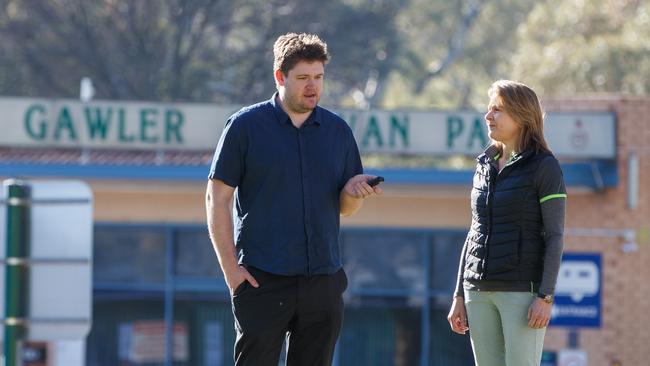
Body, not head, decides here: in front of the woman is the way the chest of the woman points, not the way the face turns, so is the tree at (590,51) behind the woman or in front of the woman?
behind

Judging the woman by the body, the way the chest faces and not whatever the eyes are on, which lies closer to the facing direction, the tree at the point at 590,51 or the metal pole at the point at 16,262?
the metal pole

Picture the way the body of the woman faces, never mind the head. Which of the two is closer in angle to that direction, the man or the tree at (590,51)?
the man

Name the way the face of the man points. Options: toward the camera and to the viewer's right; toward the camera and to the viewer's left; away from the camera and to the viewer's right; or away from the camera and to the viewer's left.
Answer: toward the camera and to the viewer's right

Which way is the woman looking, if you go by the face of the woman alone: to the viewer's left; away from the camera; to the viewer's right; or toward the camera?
to the viewer's left

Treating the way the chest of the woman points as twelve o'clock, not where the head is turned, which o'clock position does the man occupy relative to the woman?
The man is roughly at 1 o'clock from the woman.

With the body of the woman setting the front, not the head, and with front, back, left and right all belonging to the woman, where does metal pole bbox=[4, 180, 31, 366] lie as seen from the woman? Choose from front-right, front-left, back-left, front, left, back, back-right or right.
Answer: front-right
